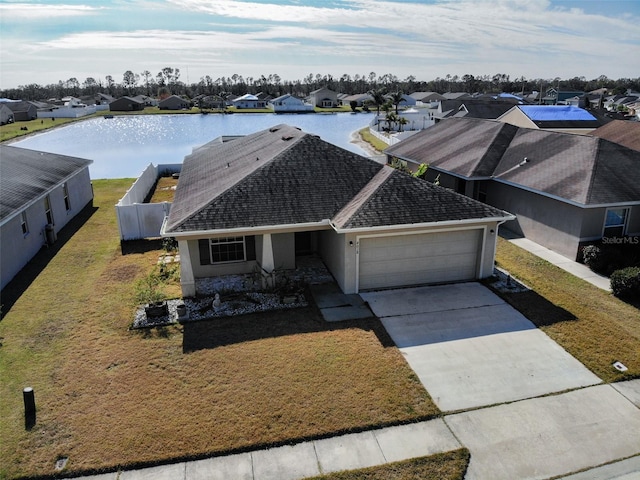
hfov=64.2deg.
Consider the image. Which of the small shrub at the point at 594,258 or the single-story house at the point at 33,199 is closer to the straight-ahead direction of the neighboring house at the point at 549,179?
the small shrub

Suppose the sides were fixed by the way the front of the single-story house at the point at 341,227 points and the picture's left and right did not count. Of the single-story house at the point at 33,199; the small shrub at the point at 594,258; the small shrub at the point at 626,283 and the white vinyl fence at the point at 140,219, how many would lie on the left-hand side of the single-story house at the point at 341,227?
2

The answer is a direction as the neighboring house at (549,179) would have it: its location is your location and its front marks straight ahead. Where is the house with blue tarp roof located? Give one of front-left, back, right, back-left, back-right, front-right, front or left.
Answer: back-left

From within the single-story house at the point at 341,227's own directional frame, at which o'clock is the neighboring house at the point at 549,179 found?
The neighboring house is roughly at 8 o'clock from the single-story house.

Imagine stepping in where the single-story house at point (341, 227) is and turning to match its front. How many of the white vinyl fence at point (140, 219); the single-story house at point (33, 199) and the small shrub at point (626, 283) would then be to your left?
1

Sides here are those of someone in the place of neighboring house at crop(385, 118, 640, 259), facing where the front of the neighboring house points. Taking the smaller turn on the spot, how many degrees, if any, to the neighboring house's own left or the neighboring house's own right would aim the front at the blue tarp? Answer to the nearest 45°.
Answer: approximately 135° to the neighboring house's own left

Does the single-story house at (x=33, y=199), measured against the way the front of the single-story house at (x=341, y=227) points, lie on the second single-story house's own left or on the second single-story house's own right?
on the second single-story house's own right

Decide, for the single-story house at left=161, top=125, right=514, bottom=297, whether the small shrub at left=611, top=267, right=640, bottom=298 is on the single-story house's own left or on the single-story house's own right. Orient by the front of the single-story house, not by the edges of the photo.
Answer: on the single-story house's own left

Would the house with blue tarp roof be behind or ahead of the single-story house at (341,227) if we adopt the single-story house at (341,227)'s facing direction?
behind

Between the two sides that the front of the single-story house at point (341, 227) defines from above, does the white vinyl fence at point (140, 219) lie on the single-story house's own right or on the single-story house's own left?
on the single-story house's own right

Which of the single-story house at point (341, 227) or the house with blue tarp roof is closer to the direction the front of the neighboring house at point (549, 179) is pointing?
the single-story house
